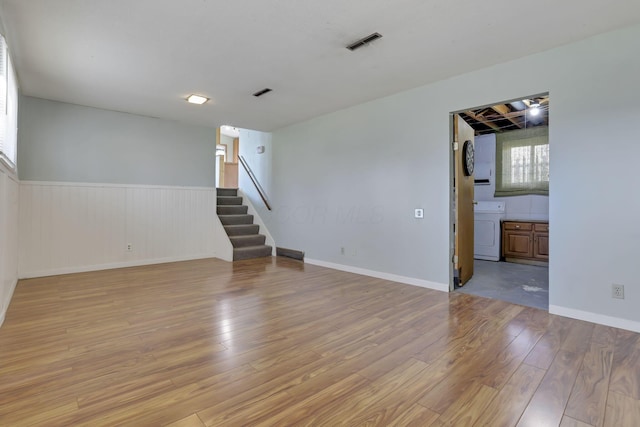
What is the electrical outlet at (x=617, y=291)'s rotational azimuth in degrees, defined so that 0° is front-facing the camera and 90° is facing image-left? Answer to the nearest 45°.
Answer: approximately 0°

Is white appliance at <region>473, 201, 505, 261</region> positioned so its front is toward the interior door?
yes

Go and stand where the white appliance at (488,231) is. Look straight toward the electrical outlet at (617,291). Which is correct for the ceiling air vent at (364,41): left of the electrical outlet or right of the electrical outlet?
right

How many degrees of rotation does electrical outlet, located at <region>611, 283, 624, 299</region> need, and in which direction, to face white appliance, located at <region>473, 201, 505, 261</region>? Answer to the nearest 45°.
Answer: approximately 135° to its right

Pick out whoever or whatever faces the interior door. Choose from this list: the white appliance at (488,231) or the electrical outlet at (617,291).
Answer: the white appliance

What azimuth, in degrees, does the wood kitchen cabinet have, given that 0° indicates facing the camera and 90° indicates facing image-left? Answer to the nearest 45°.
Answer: approximately 0°

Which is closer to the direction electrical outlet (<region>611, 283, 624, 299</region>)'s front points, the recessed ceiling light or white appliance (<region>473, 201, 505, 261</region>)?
the recessed ceiling light

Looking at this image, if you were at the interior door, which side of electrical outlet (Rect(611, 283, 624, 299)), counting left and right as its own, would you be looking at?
right

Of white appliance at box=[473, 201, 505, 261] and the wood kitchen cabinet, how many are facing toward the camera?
2
